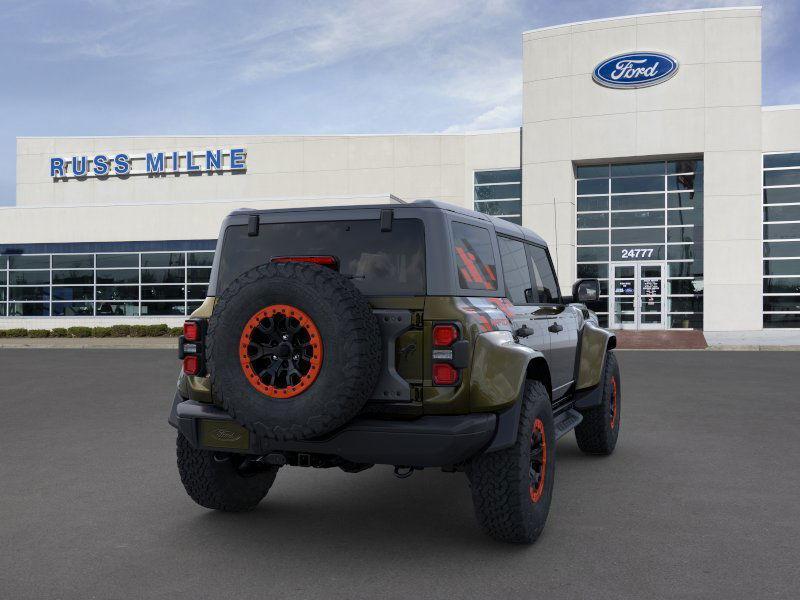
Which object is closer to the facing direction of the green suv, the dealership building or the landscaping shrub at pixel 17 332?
the dealership building

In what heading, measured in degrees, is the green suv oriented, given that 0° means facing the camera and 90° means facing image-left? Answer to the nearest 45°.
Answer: approximately 225°

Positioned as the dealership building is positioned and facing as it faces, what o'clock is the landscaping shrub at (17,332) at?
The landscaping shrub is roughly at 3 o'clock from the dealership building.

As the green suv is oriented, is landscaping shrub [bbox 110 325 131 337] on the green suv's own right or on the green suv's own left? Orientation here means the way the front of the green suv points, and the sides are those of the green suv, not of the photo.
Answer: on the green suv's own left

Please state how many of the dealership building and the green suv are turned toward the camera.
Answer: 1

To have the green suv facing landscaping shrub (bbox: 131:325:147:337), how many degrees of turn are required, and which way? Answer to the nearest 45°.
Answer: approximately 45° to its left

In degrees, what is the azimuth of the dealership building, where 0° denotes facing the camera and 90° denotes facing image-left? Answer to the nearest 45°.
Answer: approximately 0°

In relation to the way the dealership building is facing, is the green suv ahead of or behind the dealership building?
ahead

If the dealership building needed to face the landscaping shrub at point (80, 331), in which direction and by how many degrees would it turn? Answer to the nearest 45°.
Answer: approximately 90° to its right
